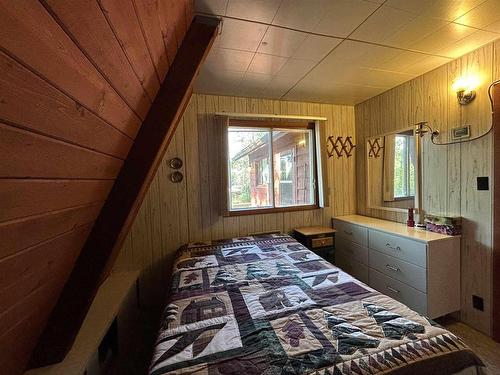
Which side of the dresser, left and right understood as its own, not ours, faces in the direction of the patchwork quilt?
front

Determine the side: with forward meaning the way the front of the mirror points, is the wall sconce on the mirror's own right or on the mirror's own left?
on the mirror's own left

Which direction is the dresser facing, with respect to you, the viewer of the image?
facing the viewer and to the left of the viewer

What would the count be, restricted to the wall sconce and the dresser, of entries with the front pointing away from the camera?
0

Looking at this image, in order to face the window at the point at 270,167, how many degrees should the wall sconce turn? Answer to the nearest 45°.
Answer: approximately 45° to its right

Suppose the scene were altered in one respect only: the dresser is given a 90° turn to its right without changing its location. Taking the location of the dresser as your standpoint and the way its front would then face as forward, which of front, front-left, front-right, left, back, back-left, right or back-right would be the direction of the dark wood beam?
left

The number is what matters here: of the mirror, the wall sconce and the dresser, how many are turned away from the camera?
0

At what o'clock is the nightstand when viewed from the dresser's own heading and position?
The nightstand is roughly at 2 o'clock from the dresser.

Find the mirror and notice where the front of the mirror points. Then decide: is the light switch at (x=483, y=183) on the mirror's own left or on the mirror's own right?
on the mirror's own left

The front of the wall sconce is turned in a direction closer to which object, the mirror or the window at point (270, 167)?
the window

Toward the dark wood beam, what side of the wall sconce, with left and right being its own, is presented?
front
